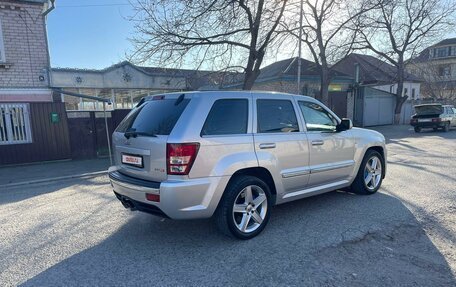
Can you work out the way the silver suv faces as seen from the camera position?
facing away from the viewer and to the right of the viewer

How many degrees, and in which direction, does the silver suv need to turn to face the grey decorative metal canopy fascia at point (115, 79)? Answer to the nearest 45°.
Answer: approximately 90° to its left
